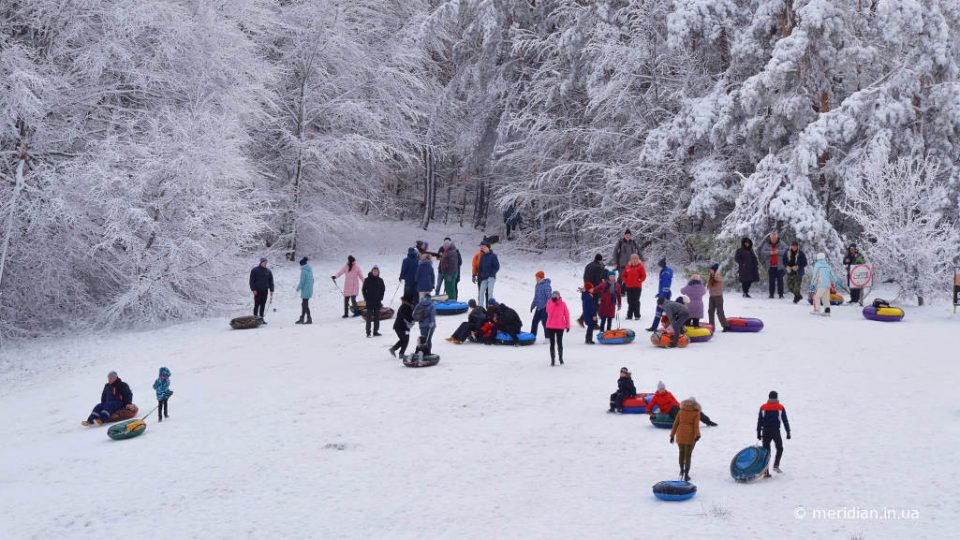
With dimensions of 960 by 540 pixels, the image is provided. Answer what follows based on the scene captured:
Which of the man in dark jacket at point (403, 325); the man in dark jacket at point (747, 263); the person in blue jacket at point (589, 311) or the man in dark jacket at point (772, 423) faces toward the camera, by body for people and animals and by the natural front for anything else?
the man in dark jacket at point (747, 263)

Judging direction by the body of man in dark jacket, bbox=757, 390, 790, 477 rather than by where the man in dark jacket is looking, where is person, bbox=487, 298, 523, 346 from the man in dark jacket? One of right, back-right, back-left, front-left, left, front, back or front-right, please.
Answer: front-left

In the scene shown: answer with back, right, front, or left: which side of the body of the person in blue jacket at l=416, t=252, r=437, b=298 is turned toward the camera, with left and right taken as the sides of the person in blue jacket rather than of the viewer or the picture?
back

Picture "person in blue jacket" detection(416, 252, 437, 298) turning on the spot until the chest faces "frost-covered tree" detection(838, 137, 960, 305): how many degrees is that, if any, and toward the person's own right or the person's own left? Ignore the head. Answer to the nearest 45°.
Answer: approximately 90° to the person's own right

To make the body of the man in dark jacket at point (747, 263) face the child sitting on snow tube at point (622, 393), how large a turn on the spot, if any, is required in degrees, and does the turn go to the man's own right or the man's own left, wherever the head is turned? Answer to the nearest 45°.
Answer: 0° — they already face them

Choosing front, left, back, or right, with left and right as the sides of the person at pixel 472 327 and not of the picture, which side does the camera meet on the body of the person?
left

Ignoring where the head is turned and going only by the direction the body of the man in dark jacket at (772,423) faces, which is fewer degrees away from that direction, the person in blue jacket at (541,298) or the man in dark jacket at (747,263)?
the man in dark jacket

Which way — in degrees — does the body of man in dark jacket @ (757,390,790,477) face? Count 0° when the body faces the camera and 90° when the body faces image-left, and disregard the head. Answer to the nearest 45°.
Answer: approximately 180°
